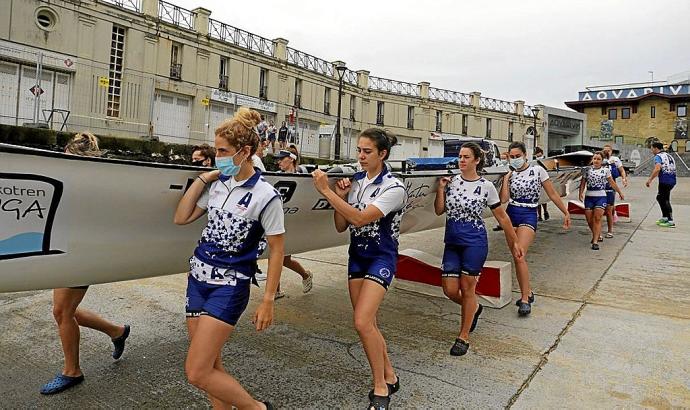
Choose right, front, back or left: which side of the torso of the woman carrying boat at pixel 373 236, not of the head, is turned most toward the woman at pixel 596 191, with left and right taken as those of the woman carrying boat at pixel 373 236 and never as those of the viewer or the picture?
back

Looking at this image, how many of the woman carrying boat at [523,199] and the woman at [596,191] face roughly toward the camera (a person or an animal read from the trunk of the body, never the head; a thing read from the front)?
2

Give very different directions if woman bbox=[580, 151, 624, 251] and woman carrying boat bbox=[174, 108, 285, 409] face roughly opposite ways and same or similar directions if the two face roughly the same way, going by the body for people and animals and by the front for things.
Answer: same or similar directions

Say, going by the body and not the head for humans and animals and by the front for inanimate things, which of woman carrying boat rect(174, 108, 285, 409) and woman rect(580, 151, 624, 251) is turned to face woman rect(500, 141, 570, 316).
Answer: woman rect(580, 151, 624, 251)

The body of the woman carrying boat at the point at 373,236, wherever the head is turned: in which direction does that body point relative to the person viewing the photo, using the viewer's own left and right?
facing the viewer and to the left of the viewer

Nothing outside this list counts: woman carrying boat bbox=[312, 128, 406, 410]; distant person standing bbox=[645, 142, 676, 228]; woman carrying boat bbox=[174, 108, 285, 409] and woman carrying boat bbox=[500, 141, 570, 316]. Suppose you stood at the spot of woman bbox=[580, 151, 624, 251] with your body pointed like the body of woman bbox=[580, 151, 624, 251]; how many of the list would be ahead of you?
3

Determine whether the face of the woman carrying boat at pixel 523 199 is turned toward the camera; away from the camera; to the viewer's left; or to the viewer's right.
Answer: toward the camera

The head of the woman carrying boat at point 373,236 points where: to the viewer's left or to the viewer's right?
to the viewer's left

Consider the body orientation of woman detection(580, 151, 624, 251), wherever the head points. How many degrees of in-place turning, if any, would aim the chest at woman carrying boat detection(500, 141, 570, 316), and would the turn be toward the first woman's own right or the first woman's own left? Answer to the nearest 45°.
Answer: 0° — they already face them

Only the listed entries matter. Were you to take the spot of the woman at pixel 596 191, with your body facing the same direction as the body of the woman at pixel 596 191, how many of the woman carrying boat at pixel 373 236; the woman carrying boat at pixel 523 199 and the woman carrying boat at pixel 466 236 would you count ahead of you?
3

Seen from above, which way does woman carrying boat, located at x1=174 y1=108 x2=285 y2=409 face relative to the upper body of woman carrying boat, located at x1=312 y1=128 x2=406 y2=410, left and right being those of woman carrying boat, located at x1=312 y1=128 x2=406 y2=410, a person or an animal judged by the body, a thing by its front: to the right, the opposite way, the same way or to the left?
the same way

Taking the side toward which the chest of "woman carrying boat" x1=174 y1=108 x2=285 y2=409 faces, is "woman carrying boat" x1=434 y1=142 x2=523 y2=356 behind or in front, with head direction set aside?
behind

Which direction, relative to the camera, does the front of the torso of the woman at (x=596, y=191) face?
toward the camera

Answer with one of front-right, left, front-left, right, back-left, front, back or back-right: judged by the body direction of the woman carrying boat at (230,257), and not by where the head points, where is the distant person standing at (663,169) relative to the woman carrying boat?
back
